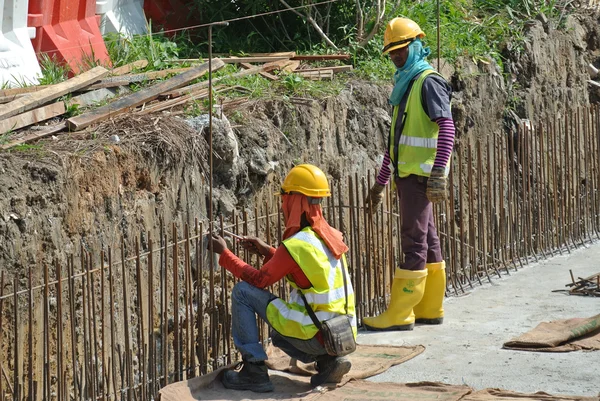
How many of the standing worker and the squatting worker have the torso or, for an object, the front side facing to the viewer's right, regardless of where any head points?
0

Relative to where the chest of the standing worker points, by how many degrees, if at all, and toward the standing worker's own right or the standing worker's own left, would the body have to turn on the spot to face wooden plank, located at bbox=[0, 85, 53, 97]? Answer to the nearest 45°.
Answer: approximately 45° to the standing worker's own right

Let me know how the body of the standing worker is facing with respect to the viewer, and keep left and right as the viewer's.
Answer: facing the viewer and to the left of the viewer

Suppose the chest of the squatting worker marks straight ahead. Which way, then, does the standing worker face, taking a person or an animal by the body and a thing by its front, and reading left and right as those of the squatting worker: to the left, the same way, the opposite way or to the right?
to the left

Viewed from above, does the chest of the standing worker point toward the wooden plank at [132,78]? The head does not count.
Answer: no

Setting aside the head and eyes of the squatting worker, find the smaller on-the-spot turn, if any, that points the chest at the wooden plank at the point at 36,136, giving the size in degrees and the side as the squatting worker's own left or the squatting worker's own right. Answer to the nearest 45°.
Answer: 0° — they already face it

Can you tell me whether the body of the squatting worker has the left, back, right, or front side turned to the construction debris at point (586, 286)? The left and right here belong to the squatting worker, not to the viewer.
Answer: right

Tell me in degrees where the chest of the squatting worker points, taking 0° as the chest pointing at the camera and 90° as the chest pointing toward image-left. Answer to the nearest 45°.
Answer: approximately 135°

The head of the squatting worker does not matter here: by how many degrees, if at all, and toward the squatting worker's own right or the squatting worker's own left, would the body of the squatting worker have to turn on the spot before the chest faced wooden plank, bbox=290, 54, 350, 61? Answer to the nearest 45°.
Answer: approximately 45° to the squatting worker's own right

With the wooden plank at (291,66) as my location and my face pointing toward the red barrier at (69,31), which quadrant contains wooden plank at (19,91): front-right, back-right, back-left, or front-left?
front-left

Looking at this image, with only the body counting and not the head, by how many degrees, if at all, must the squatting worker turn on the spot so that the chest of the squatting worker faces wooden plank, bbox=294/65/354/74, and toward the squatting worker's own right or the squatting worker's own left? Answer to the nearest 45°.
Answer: approximately 45° to the squatting worker's own right

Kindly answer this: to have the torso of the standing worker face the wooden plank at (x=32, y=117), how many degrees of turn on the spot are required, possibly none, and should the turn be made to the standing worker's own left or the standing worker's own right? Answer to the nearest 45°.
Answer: approximately 45° to the standing worker's own right

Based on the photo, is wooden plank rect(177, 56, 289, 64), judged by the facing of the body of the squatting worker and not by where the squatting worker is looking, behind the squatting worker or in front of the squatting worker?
in front

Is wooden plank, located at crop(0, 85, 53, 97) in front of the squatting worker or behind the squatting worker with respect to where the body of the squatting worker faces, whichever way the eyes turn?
in front

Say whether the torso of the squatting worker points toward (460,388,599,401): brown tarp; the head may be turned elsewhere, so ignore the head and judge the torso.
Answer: no

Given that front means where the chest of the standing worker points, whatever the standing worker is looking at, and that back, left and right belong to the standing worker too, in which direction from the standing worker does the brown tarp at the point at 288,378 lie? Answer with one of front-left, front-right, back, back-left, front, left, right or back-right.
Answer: front
